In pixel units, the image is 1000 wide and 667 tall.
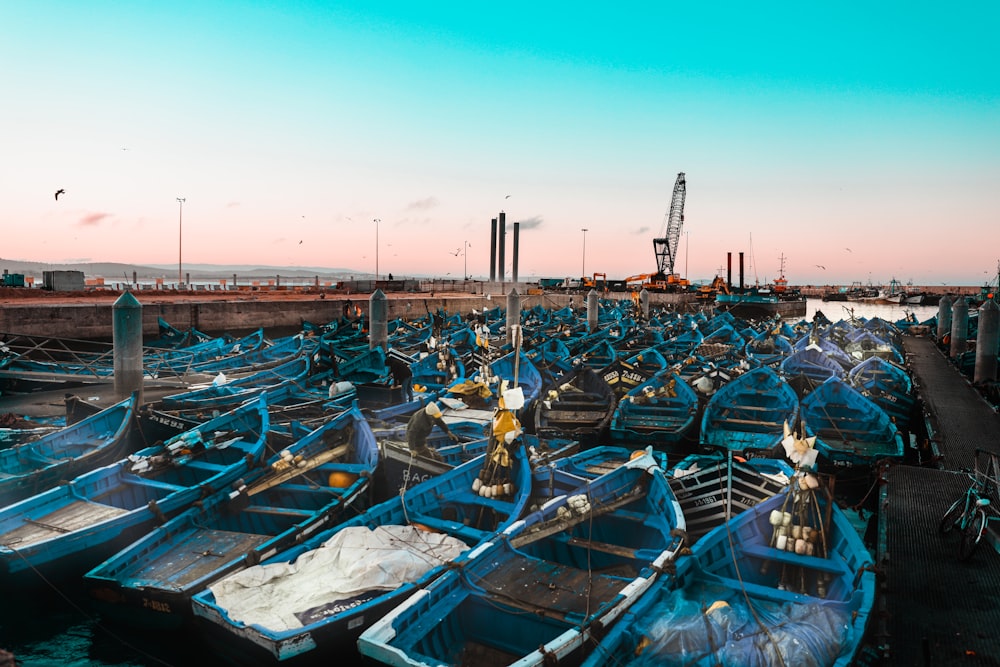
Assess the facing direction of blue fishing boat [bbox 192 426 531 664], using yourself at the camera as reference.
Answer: facing away from the viewer and to the right of the viewer

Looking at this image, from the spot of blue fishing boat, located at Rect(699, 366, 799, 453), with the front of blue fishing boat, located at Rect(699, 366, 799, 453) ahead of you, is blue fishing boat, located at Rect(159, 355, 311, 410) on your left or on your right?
on your left

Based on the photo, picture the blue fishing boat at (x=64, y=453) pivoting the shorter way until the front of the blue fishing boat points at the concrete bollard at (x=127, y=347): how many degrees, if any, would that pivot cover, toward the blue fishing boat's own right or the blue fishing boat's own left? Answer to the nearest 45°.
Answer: approximately 45° to the blue fishing boat's own left

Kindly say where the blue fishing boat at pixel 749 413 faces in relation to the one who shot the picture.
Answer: facing away from the viewer

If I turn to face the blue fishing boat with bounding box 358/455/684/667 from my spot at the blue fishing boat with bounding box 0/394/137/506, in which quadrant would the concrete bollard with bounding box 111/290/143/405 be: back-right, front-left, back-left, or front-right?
back-left

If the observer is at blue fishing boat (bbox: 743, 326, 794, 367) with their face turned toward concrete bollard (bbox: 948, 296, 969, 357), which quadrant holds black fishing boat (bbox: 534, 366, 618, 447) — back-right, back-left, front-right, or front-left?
back-right

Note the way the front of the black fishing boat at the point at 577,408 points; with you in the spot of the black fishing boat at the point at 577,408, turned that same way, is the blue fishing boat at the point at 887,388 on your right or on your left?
on your right

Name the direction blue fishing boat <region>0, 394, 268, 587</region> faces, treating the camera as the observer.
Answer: facing away from the viewer and to the right of the viewer

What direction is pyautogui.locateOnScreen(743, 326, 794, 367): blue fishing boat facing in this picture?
away from the camera

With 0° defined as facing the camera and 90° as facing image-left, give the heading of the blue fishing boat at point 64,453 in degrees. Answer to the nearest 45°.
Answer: approximately 225°
